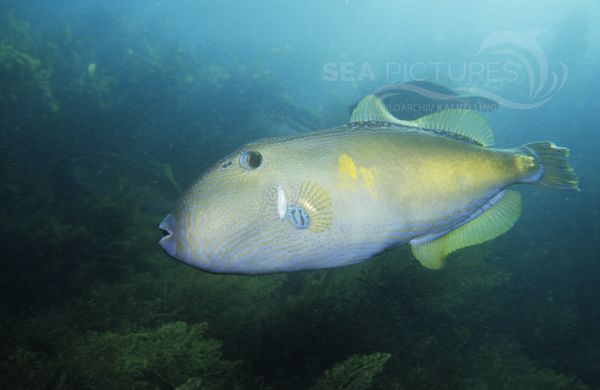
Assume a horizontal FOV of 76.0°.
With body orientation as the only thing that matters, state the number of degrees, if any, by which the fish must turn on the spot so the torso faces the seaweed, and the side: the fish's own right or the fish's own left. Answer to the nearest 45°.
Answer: approximately 90° to the fish's own right

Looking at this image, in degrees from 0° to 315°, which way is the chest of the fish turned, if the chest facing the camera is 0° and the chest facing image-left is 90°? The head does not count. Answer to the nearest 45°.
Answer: approximately 90°
